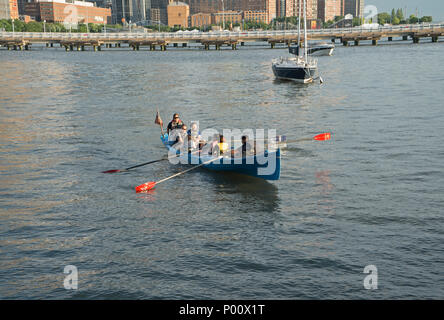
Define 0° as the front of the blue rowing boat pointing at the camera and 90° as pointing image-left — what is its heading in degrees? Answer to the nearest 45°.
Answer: approximately 315°
